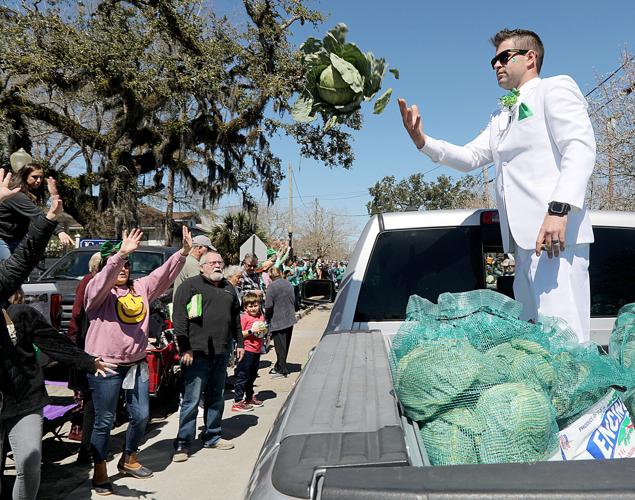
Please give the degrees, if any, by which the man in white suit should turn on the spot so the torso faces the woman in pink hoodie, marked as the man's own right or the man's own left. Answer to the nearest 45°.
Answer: approximately 45° to the man's own right

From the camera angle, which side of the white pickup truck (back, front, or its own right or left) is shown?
back

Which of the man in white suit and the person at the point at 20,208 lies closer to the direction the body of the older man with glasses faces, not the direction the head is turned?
the man in white suit
